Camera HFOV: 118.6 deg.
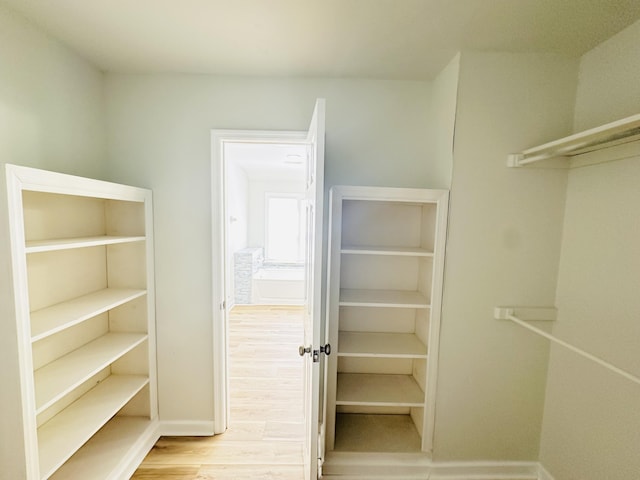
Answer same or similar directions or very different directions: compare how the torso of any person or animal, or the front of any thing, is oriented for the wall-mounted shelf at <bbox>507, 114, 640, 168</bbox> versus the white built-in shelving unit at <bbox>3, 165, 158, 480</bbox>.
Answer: very different directions

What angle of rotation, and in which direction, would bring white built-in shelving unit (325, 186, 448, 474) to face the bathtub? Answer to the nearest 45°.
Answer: approximately 135° to its right

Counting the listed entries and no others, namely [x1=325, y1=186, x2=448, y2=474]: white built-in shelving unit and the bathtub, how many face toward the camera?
2

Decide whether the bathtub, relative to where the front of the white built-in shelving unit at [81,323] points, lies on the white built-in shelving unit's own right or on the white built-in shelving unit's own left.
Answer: on the white built-in shelving unit's own left

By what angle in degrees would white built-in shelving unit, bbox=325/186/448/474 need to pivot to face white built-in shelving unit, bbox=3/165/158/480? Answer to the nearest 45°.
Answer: approximately 45° to its right

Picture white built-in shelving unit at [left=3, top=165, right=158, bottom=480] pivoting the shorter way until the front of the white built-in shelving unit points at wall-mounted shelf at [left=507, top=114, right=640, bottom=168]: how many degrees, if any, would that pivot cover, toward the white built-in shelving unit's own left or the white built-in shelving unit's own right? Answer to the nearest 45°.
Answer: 0° — it already faces it

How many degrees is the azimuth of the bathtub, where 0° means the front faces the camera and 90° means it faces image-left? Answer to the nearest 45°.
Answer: approximately 0°

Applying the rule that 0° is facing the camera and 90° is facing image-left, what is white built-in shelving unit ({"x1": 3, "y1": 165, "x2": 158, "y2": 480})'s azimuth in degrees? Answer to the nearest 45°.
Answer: approximately 315°

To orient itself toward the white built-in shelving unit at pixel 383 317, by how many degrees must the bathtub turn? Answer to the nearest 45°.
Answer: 0° — it already faces it

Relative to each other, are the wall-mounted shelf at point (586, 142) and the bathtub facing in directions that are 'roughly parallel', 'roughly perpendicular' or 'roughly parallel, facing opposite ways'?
roughly perpendicular
